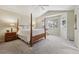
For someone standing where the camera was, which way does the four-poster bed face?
facing the viewer and to the right of the viewer
